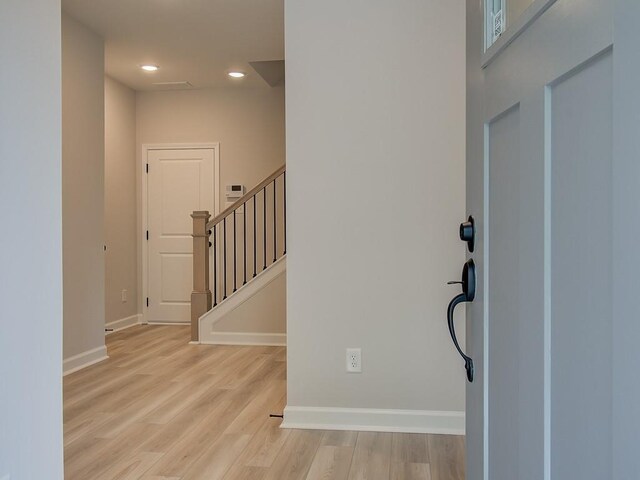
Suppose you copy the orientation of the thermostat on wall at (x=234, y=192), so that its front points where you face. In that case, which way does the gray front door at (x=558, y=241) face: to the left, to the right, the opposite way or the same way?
to the right

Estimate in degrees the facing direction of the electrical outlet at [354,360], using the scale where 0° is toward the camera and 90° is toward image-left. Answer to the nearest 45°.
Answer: approximately 0°

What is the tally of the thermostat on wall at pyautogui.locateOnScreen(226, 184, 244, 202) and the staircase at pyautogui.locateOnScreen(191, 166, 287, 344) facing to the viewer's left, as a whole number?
1

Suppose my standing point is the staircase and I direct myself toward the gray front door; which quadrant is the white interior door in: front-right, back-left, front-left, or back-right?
back-right

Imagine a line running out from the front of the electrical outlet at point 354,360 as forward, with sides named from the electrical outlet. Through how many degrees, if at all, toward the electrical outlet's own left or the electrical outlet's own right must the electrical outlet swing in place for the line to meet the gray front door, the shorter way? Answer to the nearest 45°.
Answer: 0° — it already faces it

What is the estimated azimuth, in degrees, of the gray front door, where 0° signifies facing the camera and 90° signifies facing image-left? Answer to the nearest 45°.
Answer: approximately 45°

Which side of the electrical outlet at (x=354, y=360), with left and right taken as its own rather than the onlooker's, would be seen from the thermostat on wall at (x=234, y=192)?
back

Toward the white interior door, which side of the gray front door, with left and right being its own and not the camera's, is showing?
right

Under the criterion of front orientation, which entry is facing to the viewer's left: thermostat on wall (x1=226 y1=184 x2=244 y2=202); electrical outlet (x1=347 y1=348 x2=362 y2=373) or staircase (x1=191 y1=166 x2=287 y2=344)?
the staircase

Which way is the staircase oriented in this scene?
to the viewer's left

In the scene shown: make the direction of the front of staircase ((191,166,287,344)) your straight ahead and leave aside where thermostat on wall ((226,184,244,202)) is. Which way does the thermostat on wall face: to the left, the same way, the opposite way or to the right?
to the left

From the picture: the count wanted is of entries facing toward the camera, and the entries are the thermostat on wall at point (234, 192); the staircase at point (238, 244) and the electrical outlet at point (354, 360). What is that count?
2
